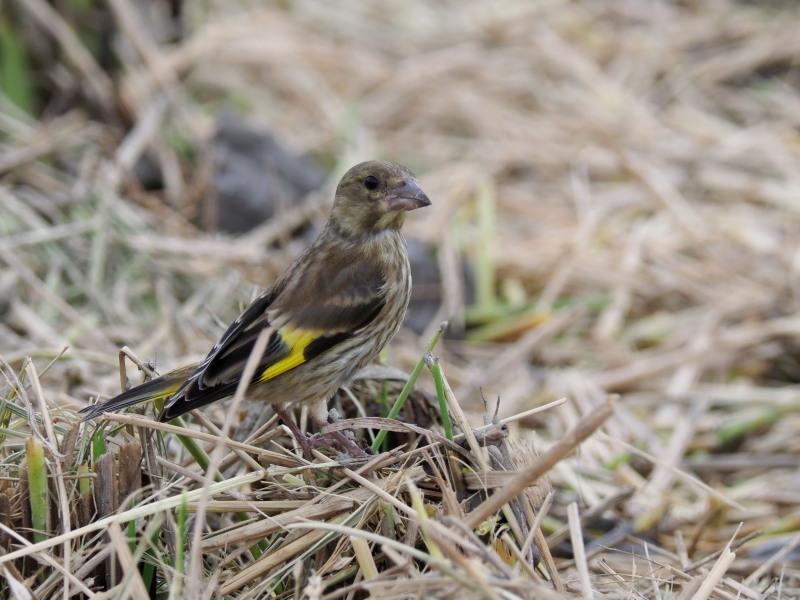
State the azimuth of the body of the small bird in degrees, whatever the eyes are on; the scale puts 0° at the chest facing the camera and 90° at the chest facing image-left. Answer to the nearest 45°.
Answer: approximately 270°
